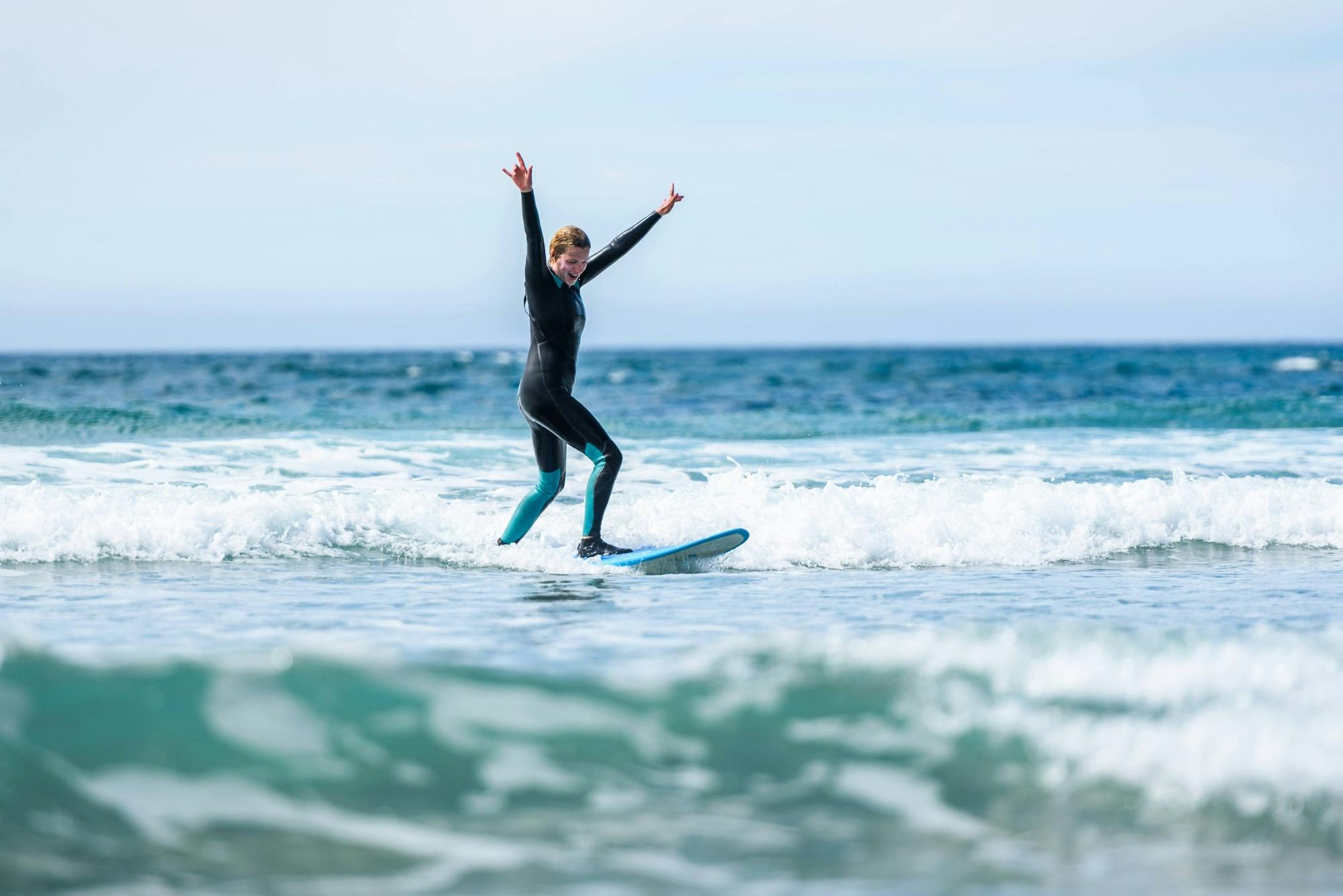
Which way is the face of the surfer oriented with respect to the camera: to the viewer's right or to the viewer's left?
to the viewer's right

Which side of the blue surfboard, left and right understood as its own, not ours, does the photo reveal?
right

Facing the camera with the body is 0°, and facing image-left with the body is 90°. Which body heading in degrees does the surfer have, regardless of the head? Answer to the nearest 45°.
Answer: approximately 315°
